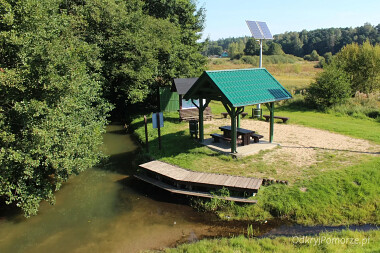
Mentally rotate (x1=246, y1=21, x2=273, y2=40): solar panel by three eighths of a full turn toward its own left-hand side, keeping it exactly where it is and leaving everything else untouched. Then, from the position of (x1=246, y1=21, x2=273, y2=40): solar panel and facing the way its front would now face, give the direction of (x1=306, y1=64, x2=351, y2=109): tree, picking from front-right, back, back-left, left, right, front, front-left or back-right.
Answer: front-right

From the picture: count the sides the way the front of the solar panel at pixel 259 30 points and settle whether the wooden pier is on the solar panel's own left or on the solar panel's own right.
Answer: on the solar panel's own right

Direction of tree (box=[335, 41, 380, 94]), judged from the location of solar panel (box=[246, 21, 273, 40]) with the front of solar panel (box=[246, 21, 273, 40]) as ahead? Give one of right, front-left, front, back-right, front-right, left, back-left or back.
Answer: left

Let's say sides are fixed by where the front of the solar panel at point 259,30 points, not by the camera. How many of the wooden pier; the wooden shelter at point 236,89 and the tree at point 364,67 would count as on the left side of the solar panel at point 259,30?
1

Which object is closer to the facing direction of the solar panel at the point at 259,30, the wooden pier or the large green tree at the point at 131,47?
the wooden pier

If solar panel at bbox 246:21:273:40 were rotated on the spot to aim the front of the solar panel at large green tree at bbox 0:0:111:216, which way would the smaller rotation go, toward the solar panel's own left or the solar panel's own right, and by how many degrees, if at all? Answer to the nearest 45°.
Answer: approximately 90° to the solar panel's own right

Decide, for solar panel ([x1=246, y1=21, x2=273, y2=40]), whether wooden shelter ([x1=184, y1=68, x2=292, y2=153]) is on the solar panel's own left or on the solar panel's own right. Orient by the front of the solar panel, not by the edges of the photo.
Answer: on the solar panel's own right

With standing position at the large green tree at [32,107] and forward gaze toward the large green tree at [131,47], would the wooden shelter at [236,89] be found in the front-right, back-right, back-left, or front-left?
front-right

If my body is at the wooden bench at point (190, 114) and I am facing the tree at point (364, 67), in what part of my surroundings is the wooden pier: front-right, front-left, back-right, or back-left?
back-right
